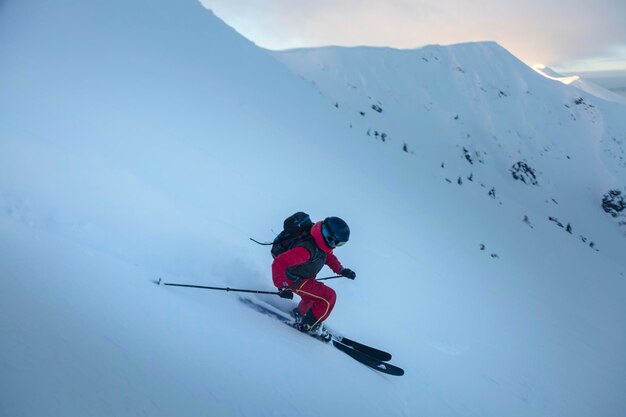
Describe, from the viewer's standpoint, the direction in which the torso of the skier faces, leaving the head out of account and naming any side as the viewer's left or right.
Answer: facing the viewer and to the right of the viewer
